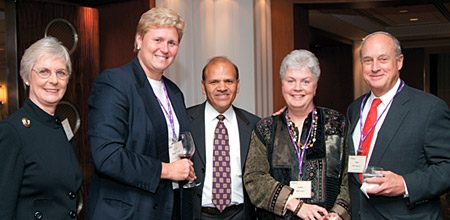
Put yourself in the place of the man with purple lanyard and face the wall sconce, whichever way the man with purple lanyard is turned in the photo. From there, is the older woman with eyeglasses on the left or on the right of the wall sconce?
left

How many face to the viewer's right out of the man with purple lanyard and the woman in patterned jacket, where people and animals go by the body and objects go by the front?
0

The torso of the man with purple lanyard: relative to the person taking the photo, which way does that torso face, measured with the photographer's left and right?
facing the viewer and to the left of the viewer

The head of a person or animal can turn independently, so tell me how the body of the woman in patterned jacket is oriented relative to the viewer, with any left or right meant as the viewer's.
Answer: facing the viewer

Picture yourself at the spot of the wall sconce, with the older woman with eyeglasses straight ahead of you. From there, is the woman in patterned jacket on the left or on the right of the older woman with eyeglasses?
left

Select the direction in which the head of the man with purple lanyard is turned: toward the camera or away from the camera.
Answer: toward the camera

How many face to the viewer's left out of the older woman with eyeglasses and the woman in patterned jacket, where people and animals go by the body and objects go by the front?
0

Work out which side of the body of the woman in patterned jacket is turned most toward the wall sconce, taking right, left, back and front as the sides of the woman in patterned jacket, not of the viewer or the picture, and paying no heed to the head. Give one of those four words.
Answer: right

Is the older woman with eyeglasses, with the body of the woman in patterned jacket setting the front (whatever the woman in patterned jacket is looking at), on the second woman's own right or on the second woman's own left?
on the second woman's own right

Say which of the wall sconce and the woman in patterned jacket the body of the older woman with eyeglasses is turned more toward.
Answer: the woman in patterned jacket

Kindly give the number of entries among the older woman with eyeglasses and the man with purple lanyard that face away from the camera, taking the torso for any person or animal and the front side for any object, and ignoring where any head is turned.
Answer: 0
